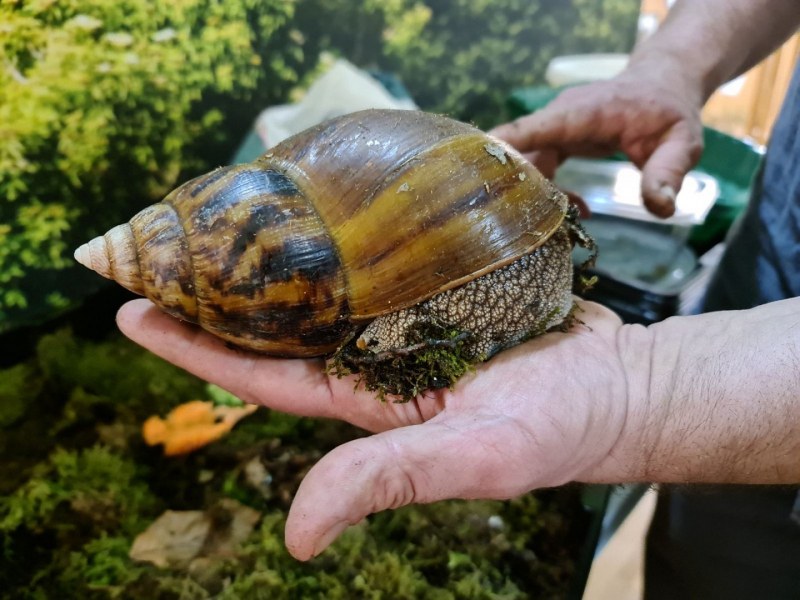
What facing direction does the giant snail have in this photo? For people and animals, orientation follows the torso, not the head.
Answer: to the viewer's right

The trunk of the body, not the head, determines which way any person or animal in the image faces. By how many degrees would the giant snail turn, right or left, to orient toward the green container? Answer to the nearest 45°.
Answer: approximately 45° to its left
